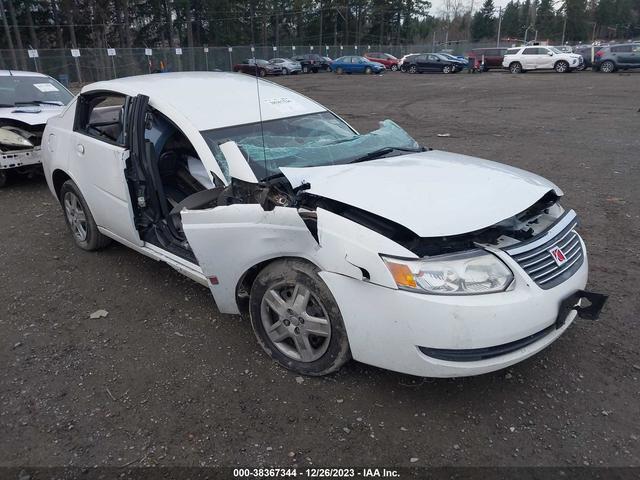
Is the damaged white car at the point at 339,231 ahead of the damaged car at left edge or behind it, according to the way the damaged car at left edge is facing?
ahead

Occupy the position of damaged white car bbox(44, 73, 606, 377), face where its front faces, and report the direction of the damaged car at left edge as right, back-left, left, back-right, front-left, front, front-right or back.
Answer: back

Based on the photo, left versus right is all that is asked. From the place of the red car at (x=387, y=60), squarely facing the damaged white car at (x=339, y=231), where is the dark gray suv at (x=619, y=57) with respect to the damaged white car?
left

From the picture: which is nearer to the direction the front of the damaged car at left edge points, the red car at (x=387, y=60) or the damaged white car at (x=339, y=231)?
the damaged white car

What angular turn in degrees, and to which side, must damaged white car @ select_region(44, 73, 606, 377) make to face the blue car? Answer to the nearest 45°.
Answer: approximately 135° to its left

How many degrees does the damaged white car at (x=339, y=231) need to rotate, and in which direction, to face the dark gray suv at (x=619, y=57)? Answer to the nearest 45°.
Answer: approximately 90° to its left

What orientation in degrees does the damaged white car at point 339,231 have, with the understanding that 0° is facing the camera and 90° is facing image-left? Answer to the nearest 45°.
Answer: approximately 315°
